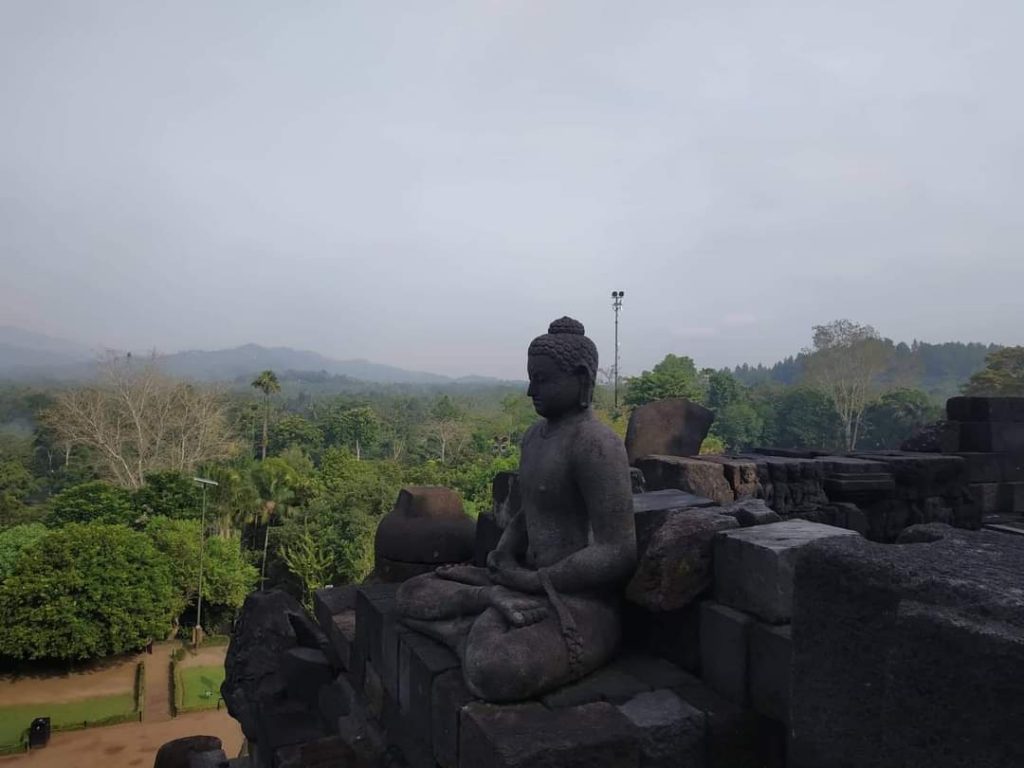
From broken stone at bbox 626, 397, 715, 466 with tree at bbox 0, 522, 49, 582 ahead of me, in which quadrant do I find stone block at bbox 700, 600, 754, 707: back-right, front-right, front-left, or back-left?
back-left

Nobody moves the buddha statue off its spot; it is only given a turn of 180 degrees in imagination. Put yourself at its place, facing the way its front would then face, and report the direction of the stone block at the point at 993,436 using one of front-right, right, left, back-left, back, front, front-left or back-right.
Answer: front

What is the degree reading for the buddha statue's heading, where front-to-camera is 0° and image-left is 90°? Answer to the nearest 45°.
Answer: approximately 45°

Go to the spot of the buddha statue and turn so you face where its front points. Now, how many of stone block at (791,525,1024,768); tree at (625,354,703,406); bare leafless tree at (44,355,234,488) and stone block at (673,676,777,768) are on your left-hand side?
2

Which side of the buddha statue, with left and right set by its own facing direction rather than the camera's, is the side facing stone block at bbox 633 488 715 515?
back

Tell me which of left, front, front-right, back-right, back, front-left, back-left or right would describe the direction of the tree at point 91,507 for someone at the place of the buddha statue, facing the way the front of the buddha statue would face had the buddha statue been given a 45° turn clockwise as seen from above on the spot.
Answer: front-right

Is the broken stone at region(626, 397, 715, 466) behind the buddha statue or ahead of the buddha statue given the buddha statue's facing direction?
behind
